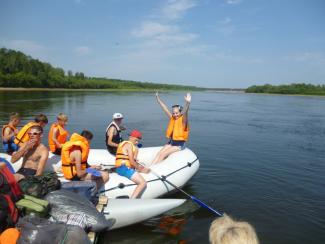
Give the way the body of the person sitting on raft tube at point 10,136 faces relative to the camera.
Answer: to the viewer's right

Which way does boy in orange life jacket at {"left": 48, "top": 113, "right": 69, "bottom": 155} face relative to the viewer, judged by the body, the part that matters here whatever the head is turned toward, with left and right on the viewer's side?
facing to the right of the viewer

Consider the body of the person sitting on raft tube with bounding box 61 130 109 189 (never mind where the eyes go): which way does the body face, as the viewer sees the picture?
to the viewer's right

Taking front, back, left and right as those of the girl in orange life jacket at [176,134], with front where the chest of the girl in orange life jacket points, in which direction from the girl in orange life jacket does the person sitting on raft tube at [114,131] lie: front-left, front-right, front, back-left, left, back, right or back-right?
front-right

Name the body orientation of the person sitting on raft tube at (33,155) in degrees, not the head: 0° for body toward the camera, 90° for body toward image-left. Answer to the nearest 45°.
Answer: approximately 45°

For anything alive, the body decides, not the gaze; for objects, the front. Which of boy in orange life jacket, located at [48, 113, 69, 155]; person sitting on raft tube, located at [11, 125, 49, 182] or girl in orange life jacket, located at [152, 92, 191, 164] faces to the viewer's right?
the boy in orange life jacket
